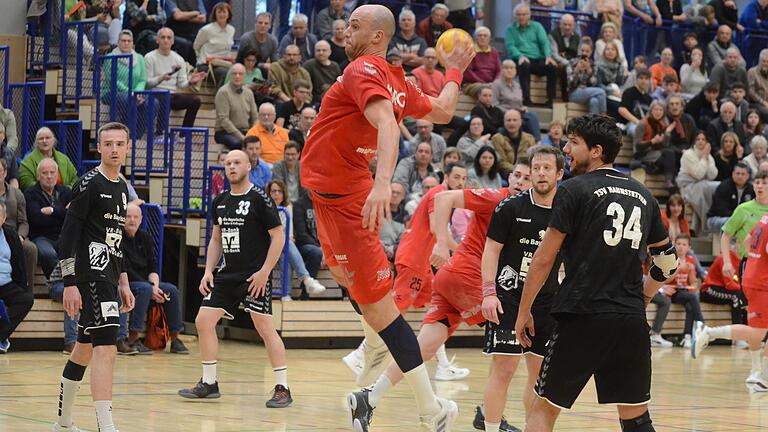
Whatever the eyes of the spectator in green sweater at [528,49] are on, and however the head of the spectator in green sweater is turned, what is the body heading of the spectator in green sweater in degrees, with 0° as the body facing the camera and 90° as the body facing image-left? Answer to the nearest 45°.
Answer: approximately 0°

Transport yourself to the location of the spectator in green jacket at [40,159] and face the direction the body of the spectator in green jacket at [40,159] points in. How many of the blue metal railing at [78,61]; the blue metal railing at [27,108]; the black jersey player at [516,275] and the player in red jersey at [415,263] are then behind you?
2

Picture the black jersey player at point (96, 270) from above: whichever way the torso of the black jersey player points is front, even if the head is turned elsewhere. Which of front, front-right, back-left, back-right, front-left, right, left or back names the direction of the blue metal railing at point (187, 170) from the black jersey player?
back-left

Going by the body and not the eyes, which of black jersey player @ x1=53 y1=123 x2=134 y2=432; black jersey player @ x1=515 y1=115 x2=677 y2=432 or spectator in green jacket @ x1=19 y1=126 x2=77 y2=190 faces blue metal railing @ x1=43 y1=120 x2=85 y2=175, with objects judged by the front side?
black jersey player @ x1=515 y1=115 x2=677 y2=432

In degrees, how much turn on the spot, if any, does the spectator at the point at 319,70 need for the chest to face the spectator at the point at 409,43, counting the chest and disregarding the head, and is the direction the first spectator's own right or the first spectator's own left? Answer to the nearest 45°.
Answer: approximately 135° to the first spectator's own left

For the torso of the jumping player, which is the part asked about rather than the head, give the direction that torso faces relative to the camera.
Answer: to the viewer's left

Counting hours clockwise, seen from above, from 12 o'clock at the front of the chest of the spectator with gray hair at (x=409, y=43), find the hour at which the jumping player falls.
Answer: The jumping player is roughly at 12 o'clock from the spectator with gray hair.

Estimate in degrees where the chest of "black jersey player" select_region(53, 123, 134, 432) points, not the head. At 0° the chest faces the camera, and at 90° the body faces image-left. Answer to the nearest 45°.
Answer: approximately 315°

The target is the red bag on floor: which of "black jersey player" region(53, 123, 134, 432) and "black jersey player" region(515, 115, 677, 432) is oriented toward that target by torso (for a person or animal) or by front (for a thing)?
"black jersey player" region(515, 115, 677, 432)
